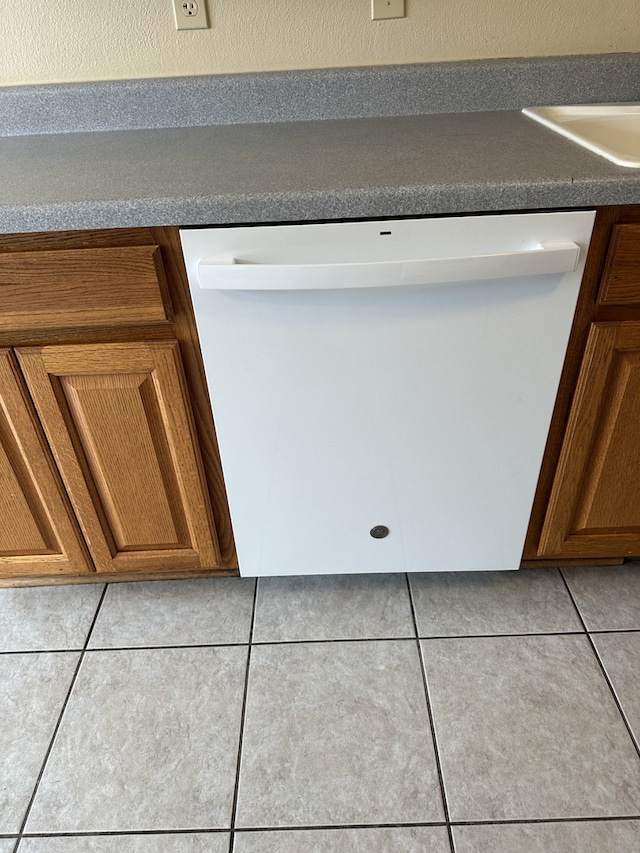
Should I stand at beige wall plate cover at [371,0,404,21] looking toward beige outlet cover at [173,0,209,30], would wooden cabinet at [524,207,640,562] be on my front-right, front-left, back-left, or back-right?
back-left

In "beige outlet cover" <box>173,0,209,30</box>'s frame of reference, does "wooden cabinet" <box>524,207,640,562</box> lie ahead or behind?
ahead

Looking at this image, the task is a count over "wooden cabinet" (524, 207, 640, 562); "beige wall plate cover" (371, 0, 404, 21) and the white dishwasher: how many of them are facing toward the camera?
3

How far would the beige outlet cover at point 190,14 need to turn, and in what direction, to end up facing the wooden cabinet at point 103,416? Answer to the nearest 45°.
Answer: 0° — it already faces it

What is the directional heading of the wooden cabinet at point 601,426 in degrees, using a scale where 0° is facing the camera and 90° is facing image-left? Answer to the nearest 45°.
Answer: approximately 0°

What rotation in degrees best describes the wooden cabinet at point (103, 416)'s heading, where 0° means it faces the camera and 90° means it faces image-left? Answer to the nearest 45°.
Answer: approximately 0°

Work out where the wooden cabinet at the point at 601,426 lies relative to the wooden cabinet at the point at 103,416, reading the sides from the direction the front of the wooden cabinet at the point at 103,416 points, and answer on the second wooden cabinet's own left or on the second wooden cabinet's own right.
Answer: on the second wooden cabinet's own left

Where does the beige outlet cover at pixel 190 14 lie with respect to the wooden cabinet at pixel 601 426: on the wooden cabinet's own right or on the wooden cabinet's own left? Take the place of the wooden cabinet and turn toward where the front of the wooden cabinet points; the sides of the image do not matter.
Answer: on the wooden cabinet's own right

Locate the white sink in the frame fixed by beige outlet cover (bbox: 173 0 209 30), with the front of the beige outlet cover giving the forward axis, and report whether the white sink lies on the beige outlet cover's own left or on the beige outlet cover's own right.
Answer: on the beige outlet cover's own left
